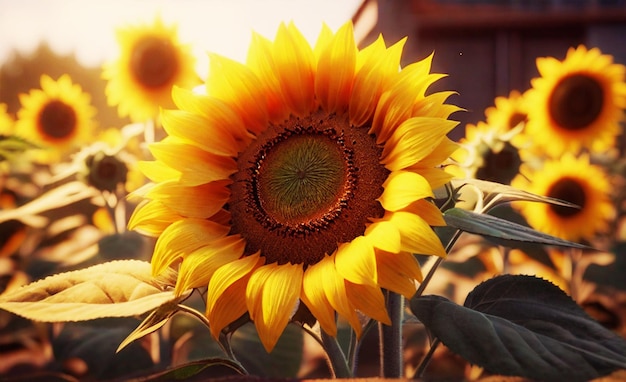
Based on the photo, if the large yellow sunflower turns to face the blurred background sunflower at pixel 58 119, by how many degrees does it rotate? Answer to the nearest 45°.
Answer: approximately 135° to its right

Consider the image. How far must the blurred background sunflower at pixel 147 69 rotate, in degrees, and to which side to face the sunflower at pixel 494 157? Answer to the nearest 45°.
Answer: approximately 45° to its left

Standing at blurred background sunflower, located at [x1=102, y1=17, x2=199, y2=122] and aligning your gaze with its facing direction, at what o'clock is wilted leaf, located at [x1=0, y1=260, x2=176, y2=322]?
The wilted leaf is roughly at 12 o'clock from the blurred background sunflower.

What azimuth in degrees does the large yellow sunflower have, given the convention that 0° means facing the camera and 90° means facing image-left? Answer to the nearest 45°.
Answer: approximately 0°

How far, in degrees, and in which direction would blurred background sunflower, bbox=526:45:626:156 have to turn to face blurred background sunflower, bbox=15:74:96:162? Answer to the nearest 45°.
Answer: approximately 90° to its right

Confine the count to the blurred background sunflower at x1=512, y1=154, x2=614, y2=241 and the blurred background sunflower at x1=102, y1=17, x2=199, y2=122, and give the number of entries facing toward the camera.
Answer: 2

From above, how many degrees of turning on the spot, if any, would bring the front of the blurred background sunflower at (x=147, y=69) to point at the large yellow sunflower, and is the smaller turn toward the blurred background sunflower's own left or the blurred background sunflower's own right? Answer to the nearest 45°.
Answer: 0° — it already faces it

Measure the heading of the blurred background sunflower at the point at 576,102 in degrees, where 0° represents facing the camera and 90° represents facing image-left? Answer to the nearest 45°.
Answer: approximately 0°
